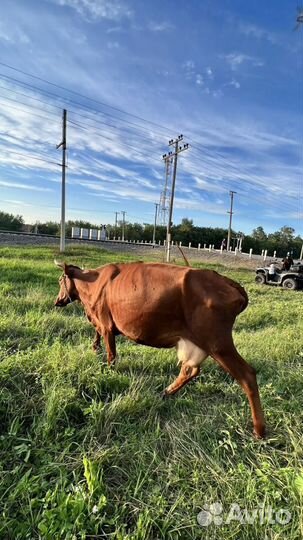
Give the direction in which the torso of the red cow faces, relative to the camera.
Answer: to the viewer's left

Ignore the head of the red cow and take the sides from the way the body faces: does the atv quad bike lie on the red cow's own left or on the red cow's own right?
on the red cow's own right
